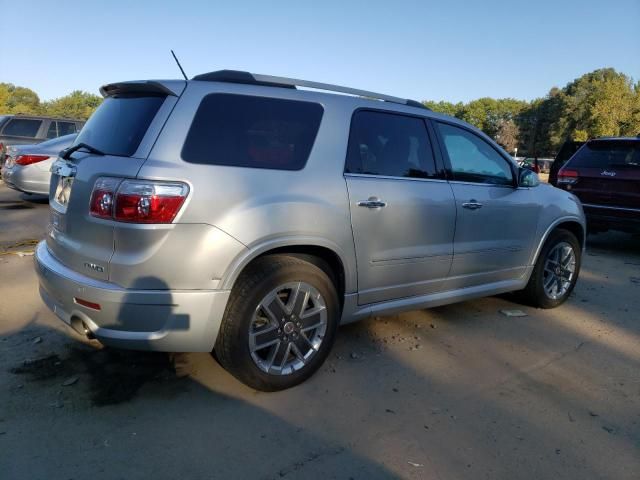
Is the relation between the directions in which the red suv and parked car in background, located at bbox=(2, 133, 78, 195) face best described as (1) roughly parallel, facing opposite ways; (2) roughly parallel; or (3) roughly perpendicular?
roughly parallel

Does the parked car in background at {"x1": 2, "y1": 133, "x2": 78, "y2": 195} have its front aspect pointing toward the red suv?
no

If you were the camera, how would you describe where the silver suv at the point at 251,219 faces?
facing away from the viewer and to the right of the viewer

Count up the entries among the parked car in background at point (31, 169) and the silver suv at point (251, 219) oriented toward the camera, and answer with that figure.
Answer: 0

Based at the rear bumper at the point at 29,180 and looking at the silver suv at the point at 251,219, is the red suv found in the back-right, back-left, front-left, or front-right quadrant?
front-left

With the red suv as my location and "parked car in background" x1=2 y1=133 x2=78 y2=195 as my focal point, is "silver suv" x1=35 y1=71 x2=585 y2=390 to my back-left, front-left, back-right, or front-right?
front-left

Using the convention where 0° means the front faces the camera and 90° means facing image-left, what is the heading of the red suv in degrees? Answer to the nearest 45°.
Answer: approximately 180°

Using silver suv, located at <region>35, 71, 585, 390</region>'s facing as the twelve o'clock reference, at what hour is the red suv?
The red suv is roughly at 12 o'clock from the silver suv.

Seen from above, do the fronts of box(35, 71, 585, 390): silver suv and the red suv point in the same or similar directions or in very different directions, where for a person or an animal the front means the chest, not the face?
same or similar directions

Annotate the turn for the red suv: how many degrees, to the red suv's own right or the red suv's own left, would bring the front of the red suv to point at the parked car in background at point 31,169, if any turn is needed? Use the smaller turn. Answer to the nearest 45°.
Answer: approximately 90° to the red suv's own left

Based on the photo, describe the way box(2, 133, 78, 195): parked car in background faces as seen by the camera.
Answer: facing away from the viewer and to the right of the viewer

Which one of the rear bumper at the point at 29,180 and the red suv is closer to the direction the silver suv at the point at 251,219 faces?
the red suv

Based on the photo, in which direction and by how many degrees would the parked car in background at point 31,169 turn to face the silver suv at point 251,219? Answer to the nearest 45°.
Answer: approximately 135° to its right
